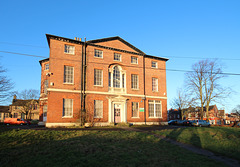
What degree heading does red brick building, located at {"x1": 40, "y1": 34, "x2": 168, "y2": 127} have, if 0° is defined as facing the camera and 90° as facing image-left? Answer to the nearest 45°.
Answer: approximately 315°
